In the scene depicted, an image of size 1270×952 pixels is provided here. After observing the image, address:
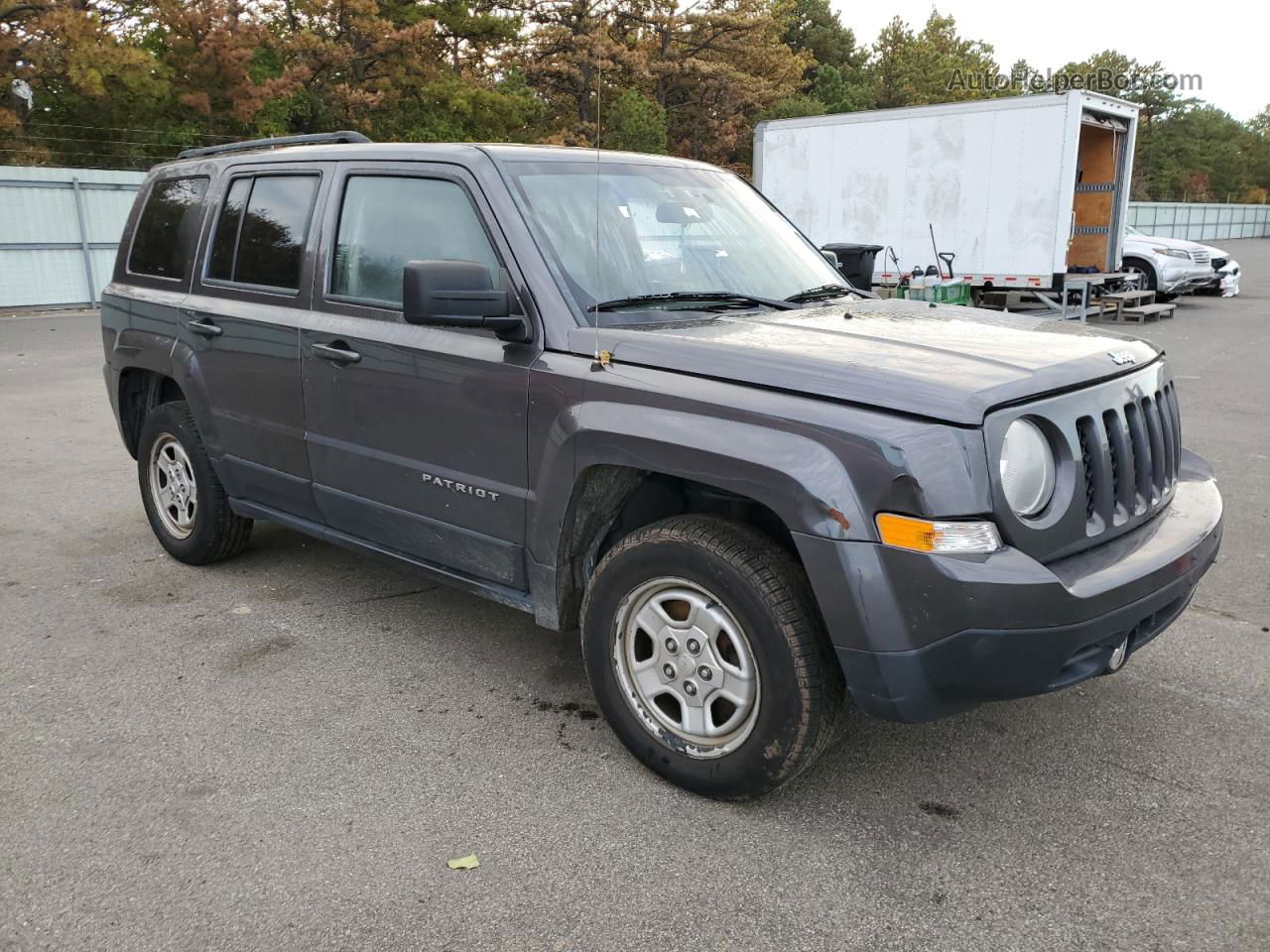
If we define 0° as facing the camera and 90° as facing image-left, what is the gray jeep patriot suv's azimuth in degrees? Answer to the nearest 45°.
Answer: approximately 315°

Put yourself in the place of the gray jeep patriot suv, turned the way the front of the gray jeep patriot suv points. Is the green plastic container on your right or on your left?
on your left

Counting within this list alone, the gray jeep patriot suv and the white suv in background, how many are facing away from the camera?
0

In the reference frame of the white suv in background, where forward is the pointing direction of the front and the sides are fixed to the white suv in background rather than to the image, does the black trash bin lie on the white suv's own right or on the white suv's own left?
on the white suv's own right

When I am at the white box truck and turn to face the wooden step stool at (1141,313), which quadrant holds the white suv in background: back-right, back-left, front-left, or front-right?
front-left

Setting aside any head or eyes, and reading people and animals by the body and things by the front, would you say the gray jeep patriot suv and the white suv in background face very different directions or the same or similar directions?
same or similar directions

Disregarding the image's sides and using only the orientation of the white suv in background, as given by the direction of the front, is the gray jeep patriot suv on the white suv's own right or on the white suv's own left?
on the white suv's own right

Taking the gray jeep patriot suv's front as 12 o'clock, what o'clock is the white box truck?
The white box truck is roughly at 8 o'clock from the gray jeep patriot suv.

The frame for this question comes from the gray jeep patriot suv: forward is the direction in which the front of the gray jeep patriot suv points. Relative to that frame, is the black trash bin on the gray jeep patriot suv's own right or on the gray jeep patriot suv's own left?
on the gray jeep patriot suv's own left

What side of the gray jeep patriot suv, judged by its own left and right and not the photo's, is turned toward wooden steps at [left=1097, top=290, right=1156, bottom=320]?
left
